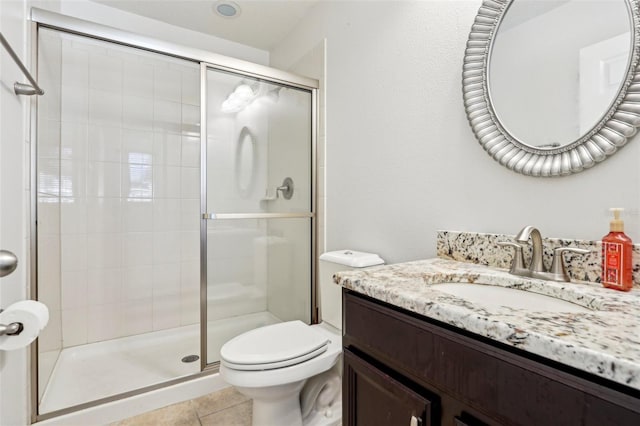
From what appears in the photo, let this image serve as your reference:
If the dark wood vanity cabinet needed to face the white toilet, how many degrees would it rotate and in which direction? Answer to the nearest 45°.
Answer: approximately 90° to its right

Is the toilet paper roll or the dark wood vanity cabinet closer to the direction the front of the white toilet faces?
the toilet paper roll

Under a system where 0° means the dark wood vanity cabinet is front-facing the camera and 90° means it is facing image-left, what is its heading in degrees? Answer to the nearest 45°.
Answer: approximately 45°

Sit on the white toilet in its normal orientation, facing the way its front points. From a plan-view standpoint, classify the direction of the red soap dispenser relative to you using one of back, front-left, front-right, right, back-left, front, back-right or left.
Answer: left

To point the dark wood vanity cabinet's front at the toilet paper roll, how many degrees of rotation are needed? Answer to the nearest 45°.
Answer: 0° — it already faces it

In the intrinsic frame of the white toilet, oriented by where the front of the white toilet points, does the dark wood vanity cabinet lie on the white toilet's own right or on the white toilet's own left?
on the white toilet's own left

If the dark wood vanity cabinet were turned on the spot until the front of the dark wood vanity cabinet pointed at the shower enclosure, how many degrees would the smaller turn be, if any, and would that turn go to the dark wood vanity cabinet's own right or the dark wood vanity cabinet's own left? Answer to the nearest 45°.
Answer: approximately 45° to the dark wood vanity cabinet's own right

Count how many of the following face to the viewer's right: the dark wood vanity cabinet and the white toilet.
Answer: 0

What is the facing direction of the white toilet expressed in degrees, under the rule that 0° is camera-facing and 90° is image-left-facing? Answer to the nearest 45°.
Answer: approximately 45°
